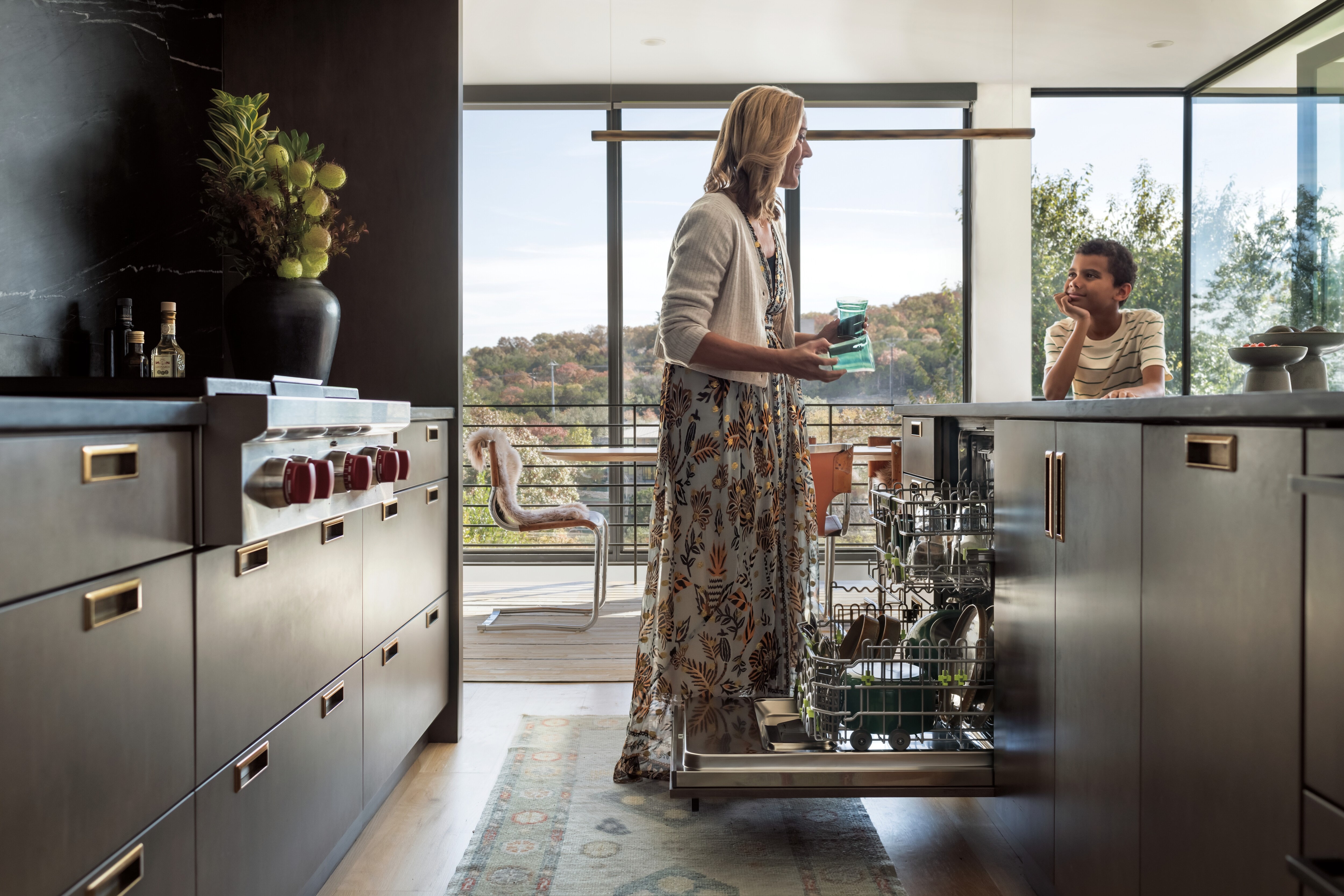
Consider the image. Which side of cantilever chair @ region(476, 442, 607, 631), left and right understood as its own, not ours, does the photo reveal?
right

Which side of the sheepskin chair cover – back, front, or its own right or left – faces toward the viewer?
right

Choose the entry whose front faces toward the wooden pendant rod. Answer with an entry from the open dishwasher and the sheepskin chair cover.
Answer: the sheepskin chair cover

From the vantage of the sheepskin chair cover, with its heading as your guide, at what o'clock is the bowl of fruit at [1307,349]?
The bowl of fruit is roughly at 2 o'clock from the sheepskin chair cover.

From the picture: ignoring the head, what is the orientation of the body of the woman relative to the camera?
to the viewer's right

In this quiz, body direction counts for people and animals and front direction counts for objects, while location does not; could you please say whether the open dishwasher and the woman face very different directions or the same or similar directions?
very different directions

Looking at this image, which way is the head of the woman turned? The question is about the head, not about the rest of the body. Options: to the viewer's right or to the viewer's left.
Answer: to the viewer's right

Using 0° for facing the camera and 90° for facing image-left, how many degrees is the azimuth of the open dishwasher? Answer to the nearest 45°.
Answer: approximately 90°

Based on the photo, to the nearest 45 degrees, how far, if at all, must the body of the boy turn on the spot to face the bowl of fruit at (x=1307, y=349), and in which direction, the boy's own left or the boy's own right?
approximately 45° to the boy's own left

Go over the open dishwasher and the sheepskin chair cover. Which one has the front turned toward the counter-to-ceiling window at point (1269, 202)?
the sheepskin chair cover

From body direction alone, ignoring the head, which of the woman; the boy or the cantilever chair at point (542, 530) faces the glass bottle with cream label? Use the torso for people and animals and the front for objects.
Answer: the boy

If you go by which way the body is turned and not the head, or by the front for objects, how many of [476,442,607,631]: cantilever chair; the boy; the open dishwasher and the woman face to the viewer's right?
2

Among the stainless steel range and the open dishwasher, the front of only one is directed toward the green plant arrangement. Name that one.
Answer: the open dishwasher
